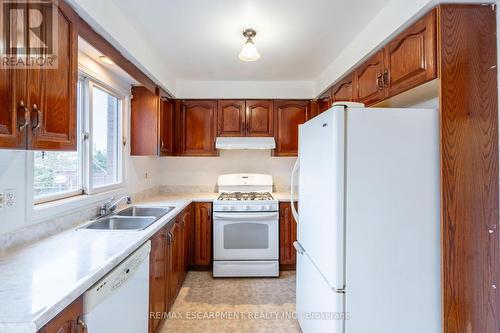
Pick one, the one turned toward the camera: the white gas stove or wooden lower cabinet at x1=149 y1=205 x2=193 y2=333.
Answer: the white gas stove

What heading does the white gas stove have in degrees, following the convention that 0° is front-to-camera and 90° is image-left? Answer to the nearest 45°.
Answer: approximately 0°

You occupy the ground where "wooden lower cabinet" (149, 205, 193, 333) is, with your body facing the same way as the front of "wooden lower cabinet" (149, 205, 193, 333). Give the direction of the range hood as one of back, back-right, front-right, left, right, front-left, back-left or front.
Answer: front-left

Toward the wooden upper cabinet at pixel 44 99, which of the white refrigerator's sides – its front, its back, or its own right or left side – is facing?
front

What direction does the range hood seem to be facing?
toward the camera

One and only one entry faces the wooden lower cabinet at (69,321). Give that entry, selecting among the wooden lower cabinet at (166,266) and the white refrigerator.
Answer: the white refrigerator

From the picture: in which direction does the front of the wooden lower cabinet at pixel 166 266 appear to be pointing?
to the viewer's right

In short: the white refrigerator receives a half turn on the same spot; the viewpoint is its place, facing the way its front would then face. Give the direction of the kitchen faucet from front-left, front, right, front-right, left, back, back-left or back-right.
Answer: back-left

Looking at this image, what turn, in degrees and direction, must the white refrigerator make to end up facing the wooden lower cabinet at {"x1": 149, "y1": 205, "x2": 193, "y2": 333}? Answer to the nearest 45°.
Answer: approximately 45° to its right

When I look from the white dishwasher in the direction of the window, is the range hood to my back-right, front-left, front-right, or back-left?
front-right

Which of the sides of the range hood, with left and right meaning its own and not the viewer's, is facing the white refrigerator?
front

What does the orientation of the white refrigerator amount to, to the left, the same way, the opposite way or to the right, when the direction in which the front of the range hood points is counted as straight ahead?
to the right

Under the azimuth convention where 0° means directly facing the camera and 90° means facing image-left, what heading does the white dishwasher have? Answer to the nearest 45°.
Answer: approximately 315°

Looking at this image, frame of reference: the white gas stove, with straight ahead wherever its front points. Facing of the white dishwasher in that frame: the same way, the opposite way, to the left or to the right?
to the left

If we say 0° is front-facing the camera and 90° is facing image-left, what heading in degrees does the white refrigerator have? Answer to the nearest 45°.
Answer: approximately 45°

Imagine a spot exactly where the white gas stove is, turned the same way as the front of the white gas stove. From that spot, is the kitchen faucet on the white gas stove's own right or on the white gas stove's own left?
on the white gas stove's own right
